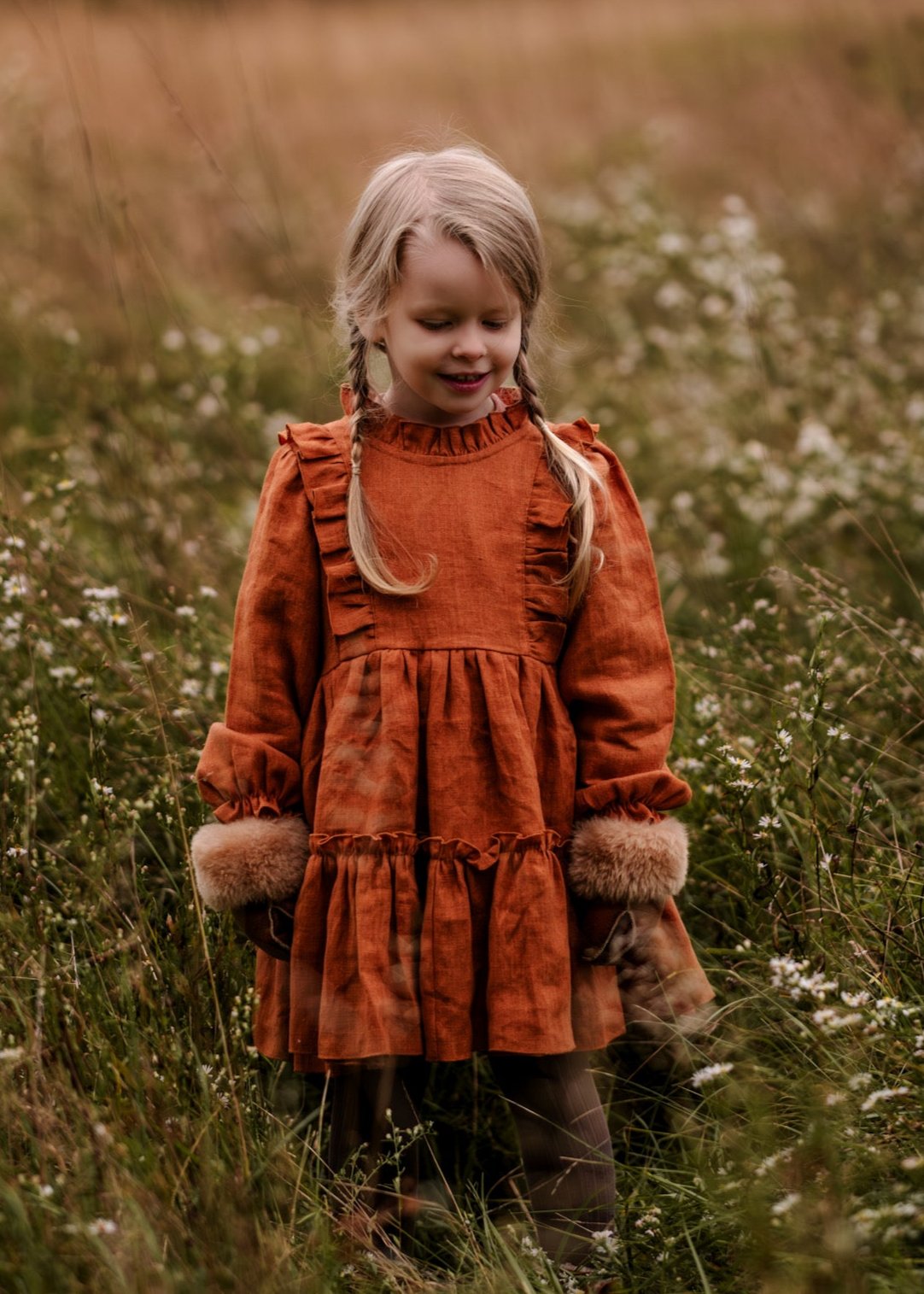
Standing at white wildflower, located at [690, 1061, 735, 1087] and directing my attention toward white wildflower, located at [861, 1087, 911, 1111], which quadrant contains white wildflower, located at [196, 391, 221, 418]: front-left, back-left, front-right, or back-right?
back-left

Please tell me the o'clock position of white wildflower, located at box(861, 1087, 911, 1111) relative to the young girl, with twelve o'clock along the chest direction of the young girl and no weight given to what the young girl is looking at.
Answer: The white wildflower is roughly at 10 o'clock from the young girl.

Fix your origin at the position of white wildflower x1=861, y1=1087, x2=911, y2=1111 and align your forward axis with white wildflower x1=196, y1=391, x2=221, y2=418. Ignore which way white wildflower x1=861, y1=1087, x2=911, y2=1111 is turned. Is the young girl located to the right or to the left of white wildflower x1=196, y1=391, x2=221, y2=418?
left

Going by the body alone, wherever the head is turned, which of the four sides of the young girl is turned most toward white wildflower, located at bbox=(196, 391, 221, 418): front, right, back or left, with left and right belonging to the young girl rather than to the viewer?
back

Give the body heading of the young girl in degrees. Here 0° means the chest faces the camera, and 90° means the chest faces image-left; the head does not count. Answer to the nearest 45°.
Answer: approximately 0°
